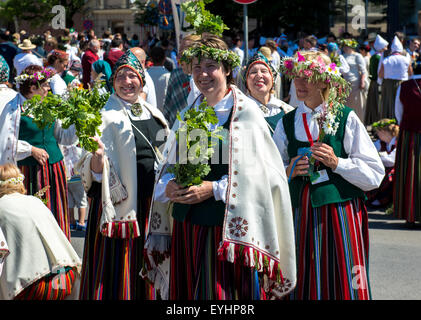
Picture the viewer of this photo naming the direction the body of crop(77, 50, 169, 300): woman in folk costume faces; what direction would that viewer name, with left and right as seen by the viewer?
facing the viewer

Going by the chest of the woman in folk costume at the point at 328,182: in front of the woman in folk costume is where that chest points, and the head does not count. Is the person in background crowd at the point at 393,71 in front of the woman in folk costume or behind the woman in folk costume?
behind

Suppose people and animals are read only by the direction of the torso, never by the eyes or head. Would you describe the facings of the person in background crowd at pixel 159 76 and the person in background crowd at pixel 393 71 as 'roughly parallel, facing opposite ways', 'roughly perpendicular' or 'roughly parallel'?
roughly parallel

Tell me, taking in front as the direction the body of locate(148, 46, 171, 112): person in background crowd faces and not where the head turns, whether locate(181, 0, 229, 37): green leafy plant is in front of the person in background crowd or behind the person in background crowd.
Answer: behind

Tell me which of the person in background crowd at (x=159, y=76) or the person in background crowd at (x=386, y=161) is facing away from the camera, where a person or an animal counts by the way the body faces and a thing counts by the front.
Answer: the person in background crowd at (x=159, y=76)

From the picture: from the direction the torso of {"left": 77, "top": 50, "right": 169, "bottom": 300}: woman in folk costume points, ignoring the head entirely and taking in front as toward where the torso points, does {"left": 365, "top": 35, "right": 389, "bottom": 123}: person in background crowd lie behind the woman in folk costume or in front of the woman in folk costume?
behind

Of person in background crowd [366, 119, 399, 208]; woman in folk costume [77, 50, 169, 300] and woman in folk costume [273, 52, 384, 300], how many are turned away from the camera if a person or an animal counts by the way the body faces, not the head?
0

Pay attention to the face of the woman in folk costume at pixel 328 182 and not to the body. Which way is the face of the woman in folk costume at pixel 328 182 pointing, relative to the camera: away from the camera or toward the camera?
toward the camera
